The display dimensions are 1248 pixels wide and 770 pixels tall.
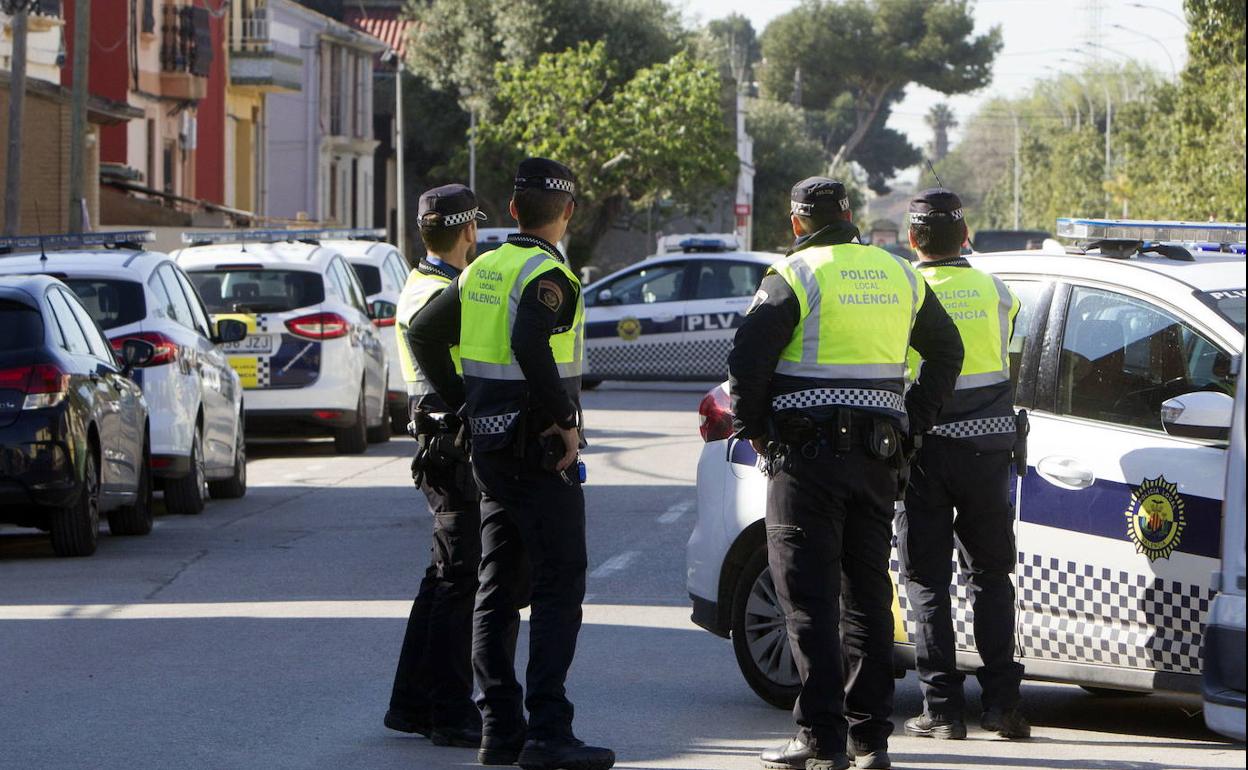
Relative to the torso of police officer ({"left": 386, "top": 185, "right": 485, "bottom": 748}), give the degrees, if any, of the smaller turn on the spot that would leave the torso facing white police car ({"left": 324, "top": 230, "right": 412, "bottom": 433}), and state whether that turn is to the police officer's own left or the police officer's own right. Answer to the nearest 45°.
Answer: approximately 45° to the police officer's own left

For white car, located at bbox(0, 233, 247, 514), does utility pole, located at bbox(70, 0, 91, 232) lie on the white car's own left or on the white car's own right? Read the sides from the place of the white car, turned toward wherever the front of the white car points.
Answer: on the white car's own left

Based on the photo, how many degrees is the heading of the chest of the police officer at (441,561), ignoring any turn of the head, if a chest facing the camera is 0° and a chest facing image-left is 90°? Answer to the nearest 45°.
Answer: approximately 225°

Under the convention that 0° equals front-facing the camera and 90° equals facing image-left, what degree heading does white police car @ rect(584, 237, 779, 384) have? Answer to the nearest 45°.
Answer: approximately 90°

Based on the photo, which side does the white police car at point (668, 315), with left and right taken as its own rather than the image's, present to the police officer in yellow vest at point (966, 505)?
left

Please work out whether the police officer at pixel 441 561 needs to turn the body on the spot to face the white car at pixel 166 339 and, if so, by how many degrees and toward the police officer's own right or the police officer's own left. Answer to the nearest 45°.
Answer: approximately 45° to the police officer's own left

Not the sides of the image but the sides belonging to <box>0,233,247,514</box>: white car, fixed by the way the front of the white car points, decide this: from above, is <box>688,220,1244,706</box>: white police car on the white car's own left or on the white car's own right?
on the white car's own right

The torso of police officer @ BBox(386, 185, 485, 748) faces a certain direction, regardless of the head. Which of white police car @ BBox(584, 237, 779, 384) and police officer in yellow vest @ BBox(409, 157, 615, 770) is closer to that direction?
the white police car

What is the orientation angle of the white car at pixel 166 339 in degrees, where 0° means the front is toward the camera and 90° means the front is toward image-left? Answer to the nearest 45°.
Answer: approximately 225°

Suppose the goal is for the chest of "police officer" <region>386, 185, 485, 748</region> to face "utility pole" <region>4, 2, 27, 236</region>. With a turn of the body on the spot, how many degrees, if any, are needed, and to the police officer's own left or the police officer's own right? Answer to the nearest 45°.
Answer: approximately 45° to the police officer's own left
